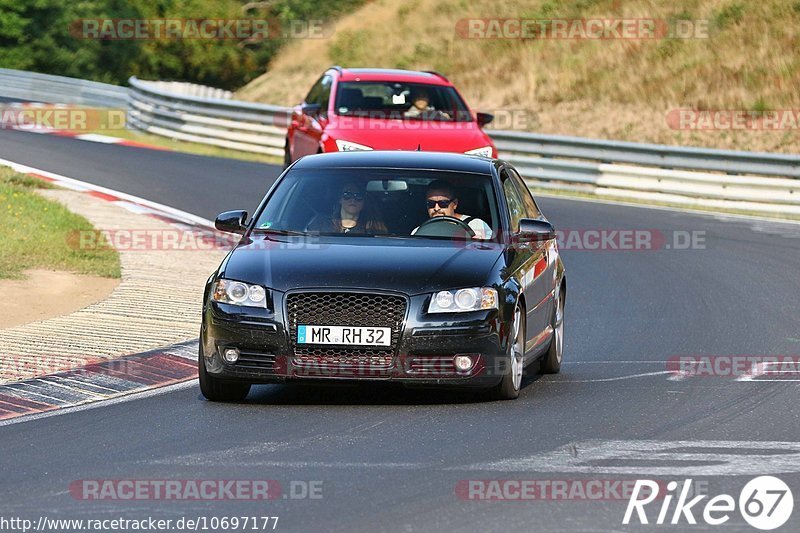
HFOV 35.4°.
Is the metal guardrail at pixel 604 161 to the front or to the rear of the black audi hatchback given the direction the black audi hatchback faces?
to the rear

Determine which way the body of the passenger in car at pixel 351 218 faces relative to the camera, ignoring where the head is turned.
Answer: toward the camera

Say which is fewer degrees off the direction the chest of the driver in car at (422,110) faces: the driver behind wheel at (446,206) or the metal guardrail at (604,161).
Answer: the driver behind wheel

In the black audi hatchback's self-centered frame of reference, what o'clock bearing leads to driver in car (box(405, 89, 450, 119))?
The driver in car is roughly at 6 o'clock from the black audi hatchback.

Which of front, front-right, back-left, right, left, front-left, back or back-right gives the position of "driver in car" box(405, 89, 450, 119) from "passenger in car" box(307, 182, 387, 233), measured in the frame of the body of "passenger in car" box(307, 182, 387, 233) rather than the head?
back

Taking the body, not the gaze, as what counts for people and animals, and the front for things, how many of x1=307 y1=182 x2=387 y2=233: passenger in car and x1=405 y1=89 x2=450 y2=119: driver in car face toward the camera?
2

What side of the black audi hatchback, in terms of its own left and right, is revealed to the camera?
front

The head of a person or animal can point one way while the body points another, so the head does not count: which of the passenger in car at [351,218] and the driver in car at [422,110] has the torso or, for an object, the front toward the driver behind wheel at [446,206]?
the driver in car at [422,110]

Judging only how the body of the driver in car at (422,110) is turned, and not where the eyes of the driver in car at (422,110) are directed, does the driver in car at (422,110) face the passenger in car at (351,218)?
yes

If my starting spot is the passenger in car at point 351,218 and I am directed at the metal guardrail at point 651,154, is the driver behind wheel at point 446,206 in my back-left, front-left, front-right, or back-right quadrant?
front-right

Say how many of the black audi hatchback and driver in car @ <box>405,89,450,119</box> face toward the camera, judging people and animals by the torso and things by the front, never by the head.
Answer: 2

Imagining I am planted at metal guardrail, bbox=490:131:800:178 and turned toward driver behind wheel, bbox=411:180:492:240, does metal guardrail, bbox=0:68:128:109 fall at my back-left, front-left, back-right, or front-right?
back-right

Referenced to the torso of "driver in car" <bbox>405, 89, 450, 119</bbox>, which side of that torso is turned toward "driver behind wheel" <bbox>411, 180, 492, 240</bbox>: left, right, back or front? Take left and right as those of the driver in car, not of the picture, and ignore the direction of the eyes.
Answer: front

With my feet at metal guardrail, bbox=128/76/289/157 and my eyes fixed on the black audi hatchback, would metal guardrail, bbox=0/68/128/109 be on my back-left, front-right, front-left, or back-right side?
back-right
